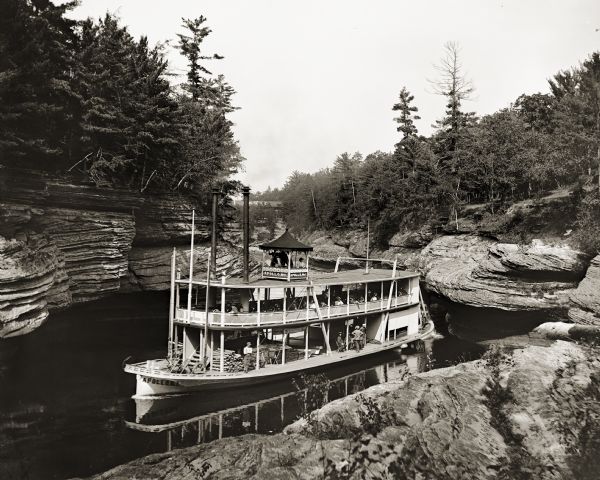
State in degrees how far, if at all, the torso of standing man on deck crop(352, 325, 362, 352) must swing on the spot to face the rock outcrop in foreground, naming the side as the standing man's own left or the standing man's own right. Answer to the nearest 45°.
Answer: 0° — they already face it

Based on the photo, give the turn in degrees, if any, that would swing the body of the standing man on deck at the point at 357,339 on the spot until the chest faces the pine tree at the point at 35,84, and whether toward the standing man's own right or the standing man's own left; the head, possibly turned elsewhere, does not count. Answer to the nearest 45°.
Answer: approximately 90° to the standing man's own right

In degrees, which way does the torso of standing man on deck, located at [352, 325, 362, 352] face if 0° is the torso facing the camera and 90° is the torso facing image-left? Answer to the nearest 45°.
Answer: approximately 0°

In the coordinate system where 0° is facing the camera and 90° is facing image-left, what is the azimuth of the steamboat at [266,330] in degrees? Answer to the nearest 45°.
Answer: approximately 45°

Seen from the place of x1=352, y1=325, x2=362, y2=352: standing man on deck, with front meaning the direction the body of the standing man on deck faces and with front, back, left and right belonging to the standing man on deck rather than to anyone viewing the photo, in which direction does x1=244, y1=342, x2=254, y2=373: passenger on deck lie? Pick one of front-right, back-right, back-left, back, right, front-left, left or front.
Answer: front-right
